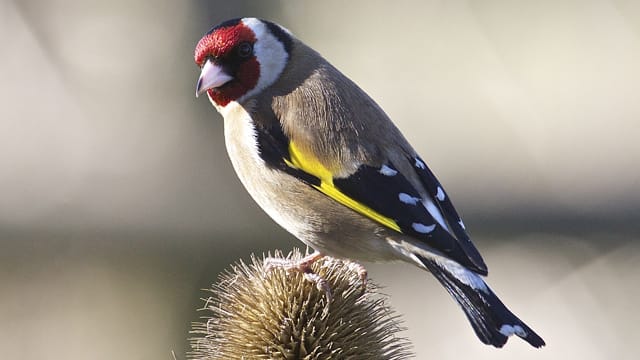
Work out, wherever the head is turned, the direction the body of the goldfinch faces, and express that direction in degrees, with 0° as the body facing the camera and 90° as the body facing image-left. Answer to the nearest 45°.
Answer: approximately 90°
